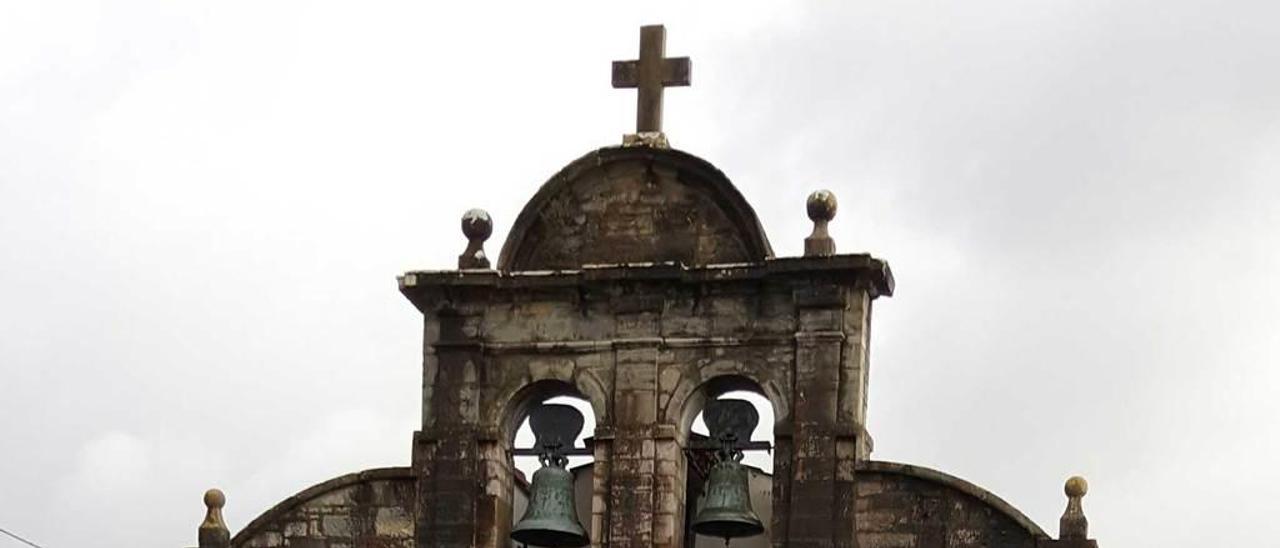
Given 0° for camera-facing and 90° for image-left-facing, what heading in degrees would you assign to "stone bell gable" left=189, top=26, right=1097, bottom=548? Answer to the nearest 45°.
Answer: approximately 0°
